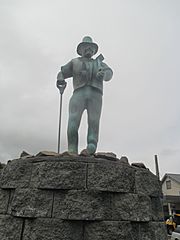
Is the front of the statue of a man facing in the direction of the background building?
no

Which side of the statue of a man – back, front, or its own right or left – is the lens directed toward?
front
